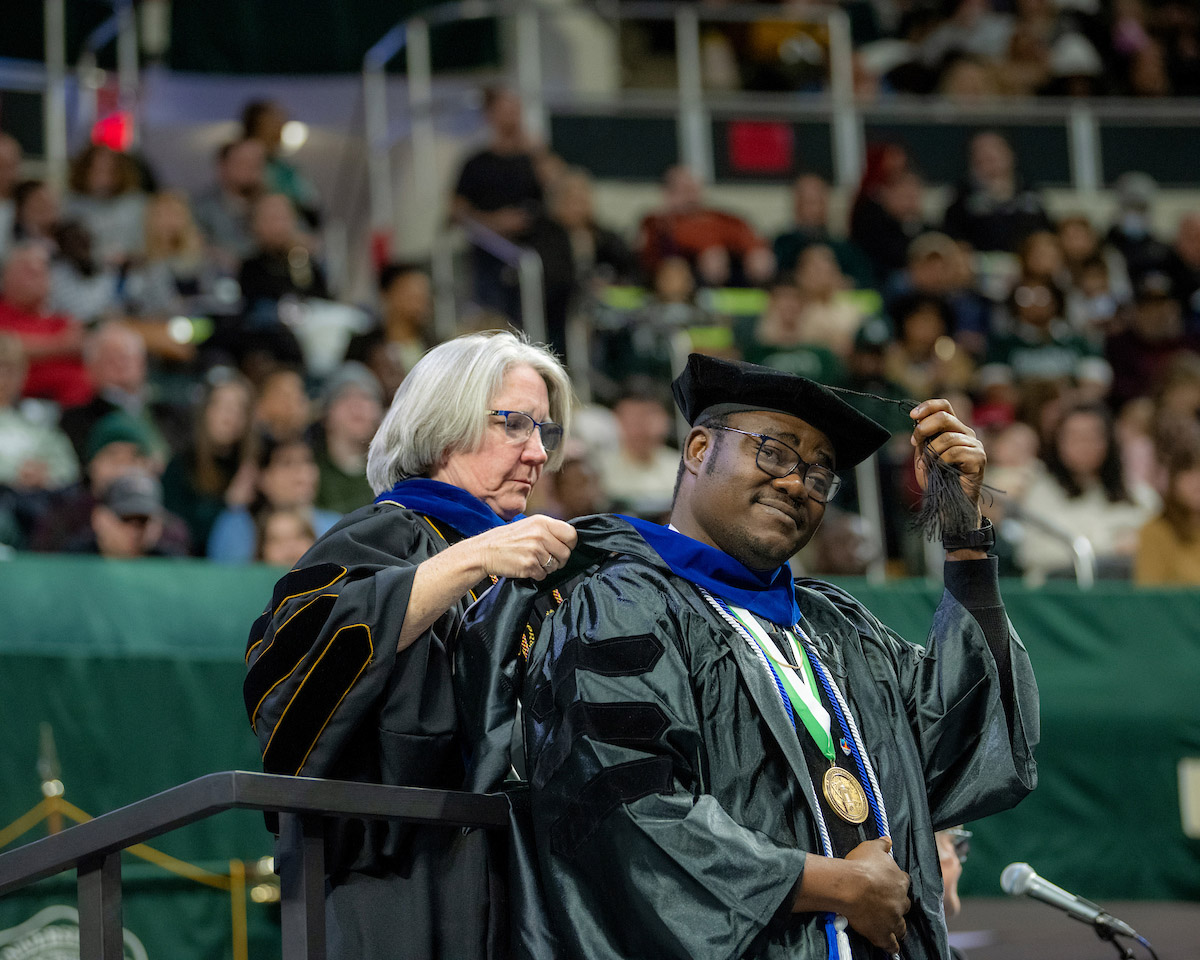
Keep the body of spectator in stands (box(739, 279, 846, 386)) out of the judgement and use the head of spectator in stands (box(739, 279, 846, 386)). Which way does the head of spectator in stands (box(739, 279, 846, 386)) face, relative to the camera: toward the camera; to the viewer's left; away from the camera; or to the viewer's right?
toward the camera

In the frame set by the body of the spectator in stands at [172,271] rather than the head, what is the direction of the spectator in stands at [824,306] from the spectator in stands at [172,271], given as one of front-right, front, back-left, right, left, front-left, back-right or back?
left

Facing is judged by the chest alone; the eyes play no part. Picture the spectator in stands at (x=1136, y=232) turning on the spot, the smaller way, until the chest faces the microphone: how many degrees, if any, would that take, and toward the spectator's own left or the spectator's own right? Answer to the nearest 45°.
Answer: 0° — they already face it

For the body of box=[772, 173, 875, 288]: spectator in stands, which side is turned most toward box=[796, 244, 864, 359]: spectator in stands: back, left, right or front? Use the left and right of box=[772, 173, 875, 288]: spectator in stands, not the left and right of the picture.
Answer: front

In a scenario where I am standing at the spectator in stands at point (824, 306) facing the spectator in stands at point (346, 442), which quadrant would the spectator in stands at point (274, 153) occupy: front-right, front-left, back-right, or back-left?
front-right

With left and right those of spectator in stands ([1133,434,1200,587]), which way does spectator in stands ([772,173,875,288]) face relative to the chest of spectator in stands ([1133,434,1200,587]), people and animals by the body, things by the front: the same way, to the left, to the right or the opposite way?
the same way

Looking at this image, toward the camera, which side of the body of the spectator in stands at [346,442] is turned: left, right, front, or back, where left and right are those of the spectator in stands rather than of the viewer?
front

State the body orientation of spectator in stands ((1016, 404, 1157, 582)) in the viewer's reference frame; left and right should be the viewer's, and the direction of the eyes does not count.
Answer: facing the viewer

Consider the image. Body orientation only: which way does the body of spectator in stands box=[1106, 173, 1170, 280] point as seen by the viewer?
toward the camera

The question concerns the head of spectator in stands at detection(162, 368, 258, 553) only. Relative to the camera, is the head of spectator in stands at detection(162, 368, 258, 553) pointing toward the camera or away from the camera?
toward the camera

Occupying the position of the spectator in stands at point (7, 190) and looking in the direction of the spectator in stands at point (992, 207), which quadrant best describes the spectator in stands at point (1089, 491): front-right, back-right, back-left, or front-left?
front-right

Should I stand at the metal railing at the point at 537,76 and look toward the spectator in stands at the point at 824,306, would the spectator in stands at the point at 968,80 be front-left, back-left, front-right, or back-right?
front-left

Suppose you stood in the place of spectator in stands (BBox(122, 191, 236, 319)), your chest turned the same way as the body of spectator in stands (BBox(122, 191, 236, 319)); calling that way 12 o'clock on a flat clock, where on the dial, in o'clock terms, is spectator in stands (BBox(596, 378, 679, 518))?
spectator in stands (BBox(596, 378, 679, 518)) is roughly at 10 o'clock from spectator in stands (BBox(122, 191, 236, 319)).

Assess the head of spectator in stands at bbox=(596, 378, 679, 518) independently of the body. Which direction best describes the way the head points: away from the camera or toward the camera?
toward the camera

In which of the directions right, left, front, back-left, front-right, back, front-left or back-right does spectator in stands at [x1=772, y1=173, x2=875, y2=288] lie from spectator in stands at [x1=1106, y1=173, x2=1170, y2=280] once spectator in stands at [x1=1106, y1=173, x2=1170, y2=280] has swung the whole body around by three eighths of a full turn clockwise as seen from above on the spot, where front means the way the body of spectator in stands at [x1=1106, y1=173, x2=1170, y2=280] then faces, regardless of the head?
left

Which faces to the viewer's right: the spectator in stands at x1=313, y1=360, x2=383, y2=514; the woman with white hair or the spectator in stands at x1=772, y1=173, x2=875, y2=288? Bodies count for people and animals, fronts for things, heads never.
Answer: the woman with white hair

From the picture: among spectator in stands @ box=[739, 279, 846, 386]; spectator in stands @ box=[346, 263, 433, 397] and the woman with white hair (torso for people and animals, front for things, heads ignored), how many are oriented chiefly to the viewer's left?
0

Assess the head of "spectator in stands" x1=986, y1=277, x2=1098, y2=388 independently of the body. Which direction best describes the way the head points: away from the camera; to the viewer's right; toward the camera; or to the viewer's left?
toward the camera
